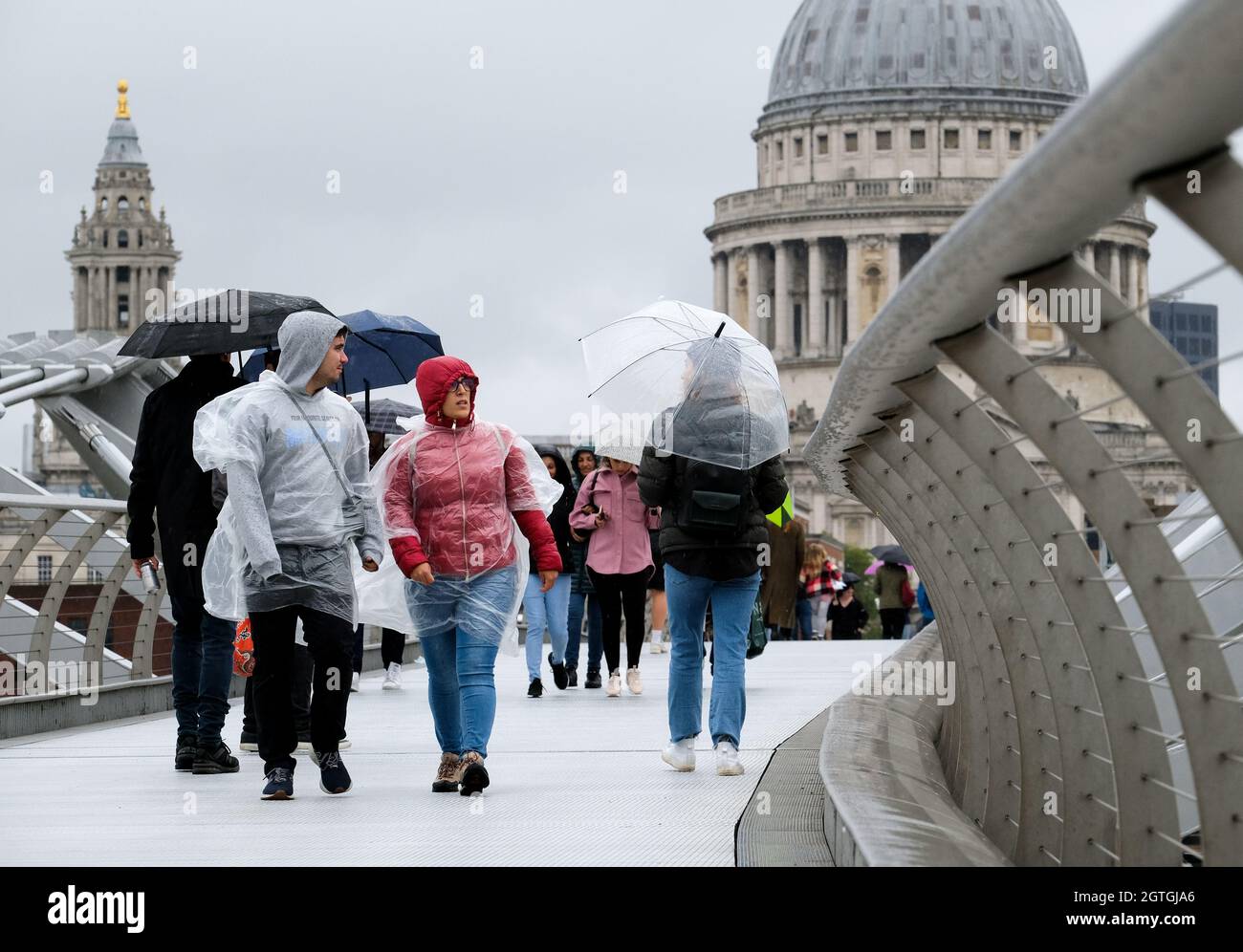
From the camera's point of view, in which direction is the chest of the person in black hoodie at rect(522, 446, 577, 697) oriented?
toward the camera

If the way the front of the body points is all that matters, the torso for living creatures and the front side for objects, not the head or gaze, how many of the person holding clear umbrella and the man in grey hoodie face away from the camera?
1

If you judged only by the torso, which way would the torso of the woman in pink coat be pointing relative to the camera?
toward the camera

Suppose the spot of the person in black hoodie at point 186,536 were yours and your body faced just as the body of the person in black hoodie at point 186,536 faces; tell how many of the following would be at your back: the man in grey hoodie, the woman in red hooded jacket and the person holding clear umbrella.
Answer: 0

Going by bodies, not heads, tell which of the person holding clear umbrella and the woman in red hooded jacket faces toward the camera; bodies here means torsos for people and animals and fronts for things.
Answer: the woman in red hooded jacket

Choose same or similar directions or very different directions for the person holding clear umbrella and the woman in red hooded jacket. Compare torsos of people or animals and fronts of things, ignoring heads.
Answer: very different directions

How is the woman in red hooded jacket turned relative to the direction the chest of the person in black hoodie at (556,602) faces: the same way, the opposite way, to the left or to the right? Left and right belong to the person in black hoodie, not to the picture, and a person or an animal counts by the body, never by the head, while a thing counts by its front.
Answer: the same way

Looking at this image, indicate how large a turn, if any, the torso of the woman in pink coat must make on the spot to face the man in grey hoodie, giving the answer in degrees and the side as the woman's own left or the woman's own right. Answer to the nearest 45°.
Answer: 0° — they already face them

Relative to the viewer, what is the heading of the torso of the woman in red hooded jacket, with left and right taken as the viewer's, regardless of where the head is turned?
facing the viewer

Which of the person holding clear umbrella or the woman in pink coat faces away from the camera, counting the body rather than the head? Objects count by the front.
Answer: the person holding clear umbrella

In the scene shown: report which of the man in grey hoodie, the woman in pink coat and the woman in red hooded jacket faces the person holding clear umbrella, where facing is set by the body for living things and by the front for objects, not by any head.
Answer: the woman in pink coat

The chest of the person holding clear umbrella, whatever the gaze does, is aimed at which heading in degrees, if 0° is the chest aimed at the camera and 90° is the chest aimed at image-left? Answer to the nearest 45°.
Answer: approximately 180°

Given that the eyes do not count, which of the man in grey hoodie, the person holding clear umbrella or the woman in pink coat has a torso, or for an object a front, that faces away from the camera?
the person holding clear umbrella

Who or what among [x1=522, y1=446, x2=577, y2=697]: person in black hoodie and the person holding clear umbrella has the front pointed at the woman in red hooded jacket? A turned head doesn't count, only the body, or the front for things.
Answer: the person in black hoodie

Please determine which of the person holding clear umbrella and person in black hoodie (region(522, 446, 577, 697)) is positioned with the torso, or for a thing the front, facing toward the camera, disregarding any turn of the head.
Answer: the person in black hoodie

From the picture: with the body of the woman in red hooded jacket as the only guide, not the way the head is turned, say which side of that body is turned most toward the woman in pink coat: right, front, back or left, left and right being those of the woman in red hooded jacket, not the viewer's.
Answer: back

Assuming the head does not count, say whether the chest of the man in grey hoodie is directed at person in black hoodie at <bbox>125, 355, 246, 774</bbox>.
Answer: no
